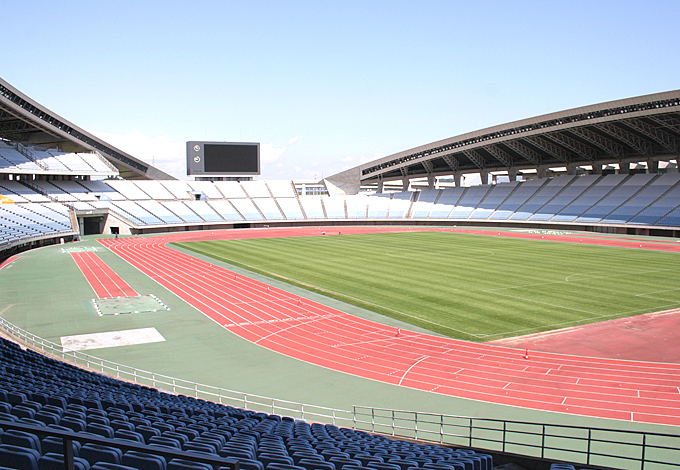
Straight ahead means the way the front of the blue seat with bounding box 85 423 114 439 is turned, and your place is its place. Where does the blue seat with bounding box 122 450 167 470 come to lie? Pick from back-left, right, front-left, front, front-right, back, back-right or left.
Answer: back-right

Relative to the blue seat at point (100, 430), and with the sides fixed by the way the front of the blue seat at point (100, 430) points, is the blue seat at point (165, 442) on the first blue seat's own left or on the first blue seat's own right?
on the first blue seat's own right

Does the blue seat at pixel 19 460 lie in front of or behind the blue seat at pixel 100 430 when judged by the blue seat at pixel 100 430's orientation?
behind

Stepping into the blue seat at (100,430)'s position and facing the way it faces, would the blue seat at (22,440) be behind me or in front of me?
behind

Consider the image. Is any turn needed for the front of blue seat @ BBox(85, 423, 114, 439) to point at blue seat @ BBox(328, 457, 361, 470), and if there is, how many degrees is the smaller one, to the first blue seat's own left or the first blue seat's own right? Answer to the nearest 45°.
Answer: approximately 45° to the first blue seat's own right

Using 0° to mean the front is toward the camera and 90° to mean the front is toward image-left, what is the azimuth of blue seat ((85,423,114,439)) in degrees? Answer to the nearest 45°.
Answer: approximately 225°

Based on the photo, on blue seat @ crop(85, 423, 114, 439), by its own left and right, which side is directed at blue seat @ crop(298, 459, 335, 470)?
right

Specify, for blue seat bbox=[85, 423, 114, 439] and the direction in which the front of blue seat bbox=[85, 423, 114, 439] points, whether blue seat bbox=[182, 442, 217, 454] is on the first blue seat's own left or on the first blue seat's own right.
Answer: on the first blue seat's own right

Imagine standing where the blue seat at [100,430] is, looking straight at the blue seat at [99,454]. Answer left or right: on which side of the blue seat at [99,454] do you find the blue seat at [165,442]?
left

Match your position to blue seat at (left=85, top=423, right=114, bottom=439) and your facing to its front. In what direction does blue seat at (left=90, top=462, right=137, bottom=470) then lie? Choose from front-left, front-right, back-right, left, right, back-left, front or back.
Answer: back-right
